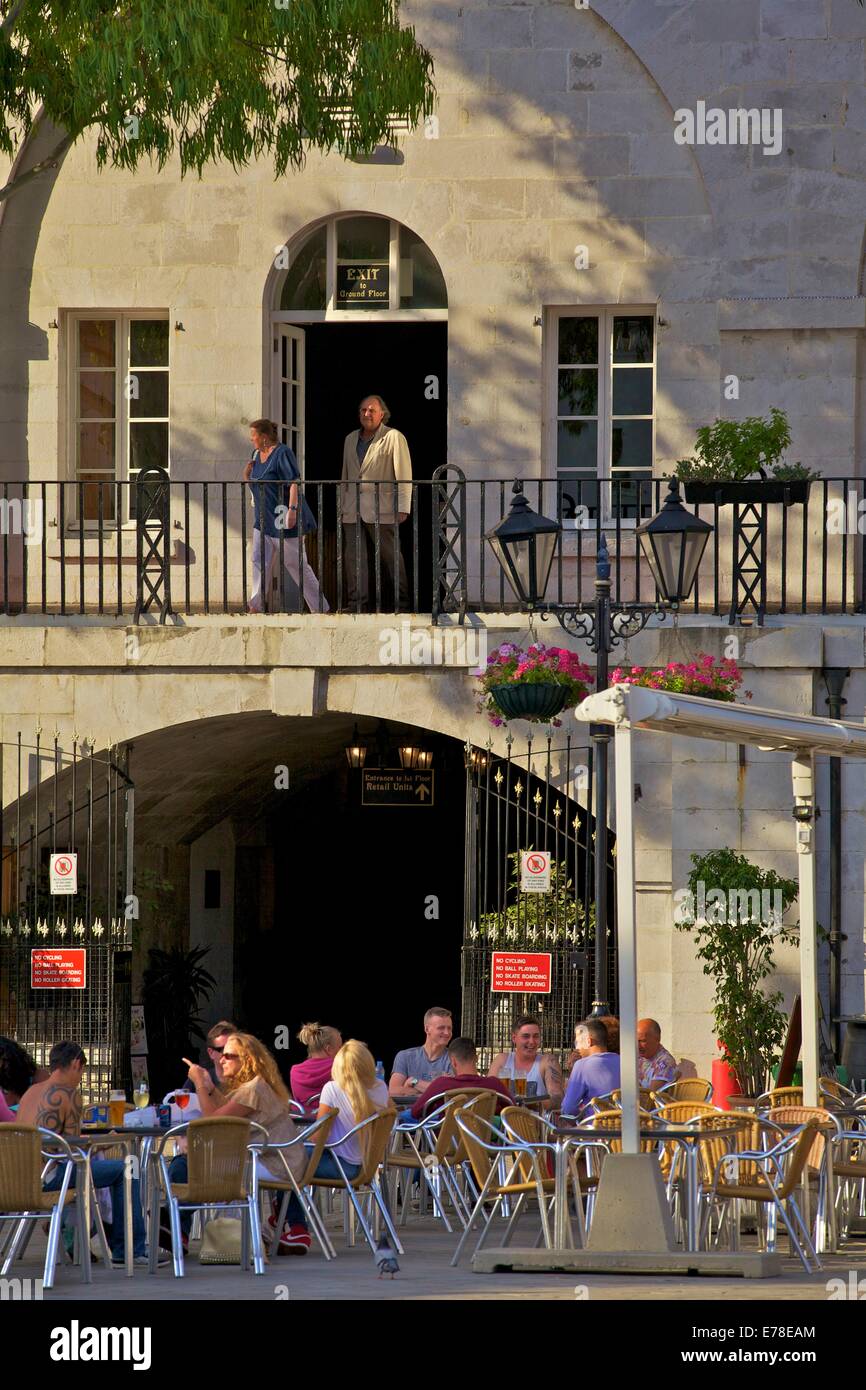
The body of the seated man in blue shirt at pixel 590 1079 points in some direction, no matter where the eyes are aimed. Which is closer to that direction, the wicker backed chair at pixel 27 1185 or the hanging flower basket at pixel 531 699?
the hanging flower basket

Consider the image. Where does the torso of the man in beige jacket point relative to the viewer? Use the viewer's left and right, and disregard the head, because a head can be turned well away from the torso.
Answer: facing the viewer and to the left of the viewer

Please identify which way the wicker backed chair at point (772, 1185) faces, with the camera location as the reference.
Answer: facing to the left of the viewer

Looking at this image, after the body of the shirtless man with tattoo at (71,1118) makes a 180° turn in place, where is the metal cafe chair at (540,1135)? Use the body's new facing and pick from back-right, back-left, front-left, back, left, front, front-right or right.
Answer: back-left

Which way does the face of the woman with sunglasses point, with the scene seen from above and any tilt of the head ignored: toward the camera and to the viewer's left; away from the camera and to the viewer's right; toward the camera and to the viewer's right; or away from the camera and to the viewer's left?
toward the camera and to the viewer's left

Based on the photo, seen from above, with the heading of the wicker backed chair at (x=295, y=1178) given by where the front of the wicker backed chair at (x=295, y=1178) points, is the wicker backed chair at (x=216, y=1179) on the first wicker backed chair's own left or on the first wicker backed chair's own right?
on the first wicker backed chair's own left

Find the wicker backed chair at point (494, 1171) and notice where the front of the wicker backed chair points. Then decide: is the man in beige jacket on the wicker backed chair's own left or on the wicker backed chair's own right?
on the wicker backed chair's own left

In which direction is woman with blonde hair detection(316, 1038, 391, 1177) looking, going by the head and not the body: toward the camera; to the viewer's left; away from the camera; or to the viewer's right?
away from the camera
